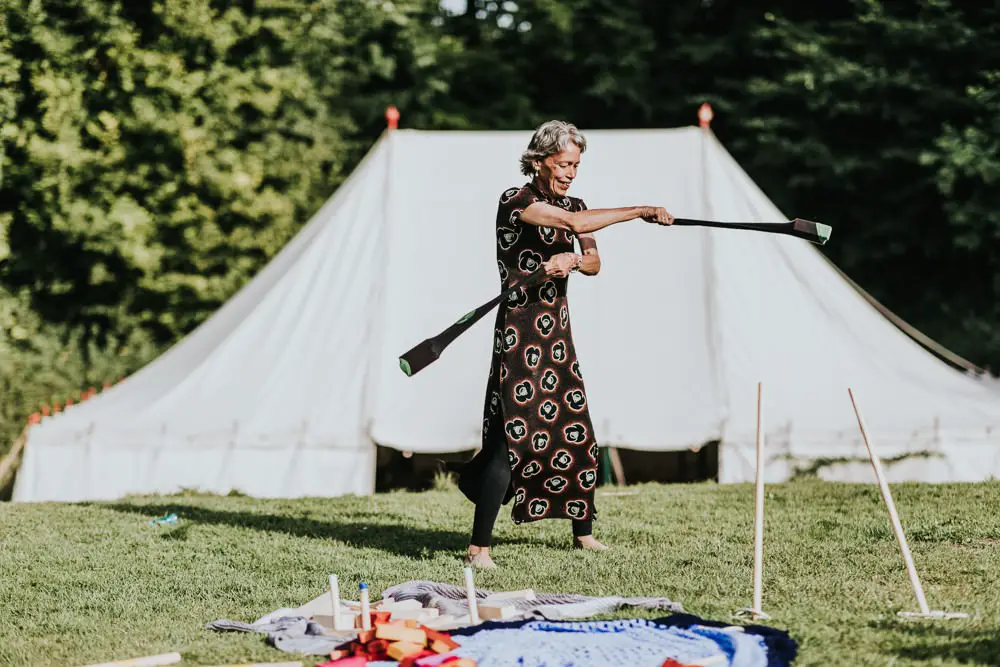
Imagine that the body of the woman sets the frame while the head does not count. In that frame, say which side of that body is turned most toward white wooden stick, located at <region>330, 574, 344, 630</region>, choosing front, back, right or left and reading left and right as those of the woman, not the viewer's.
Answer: right

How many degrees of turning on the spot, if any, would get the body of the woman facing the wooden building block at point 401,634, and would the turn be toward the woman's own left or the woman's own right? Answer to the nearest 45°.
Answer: approximately 45° to the woman's own right

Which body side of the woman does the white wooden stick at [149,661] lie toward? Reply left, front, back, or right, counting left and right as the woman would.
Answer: right

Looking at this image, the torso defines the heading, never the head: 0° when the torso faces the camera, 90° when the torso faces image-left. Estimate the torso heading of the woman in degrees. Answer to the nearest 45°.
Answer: approximately 315°

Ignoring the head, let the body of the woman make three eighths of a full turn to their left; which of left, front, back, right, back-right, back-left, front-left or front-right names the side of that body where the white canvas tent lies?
front

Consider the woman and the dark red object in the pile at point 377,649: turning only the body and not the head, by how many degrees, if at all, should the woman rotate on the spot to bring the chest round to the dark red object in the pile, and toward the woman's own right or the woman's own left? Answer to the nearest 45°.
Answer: approximately 45° to the woman's own right

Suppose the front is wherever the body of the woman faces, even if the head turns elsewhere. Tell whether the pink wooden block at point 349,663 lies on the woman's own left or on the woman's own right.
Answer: on the woman's own right

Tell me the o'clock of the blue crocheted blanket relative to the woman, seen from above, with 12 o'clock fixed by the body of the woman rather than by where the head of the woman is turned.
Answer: The blue crocheted blanket is roughly at 1 o'clock from the woman.

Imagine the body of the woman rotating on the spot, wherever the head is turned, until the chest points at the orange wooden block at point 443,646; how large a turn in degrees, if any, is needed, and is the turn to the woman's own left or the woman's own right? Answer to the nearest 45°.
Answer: approximately 45° to the woman's own right

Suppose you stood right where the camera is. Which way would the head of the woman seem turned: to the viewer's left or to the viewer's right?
to the viewer's right

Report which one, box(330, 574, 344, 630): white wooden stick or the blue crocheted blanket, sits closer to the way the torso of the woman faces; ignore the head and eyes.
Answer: the blue crocheted blanket
